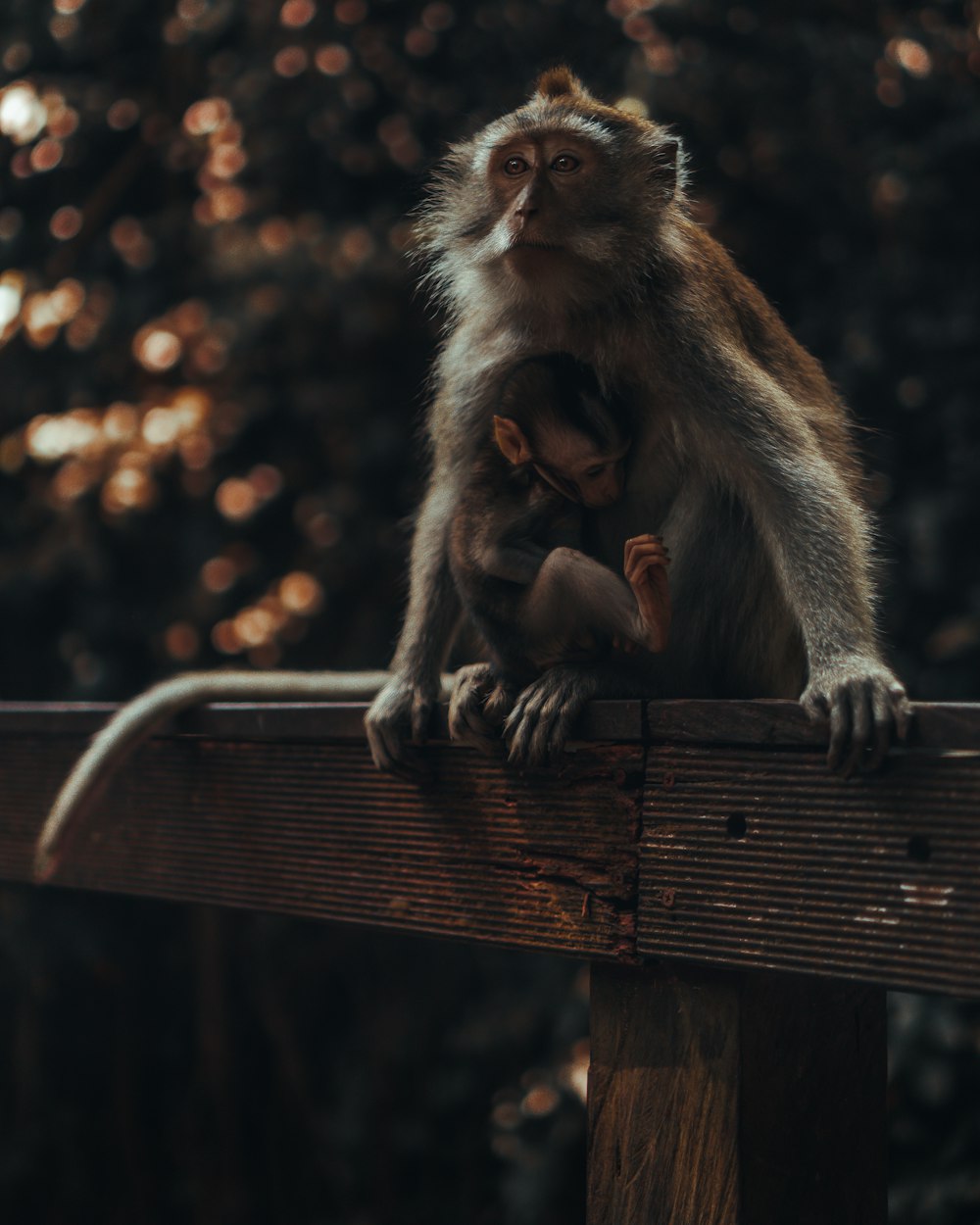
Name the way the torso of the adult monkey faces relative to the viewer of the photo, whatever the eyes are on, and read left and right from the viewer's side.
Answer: facing the viewer and to the left of the viewer
